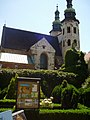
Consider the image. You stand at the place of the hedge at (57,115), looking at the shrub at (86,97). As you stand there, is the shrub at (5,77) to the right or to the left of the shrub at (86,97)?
left

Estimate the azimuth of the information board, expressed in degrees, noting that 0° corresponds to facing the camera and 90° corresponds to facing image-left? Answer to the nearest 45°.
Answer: approximately 0°

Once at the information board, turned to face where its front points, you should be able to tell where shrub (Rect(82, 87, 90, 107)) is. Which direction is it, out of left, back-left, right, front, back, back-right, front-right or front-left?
back-left

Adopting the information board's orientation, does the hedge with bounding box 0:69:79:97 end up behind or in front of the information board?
behind

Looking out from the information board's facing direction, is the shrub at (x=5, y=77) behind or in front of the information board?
behind

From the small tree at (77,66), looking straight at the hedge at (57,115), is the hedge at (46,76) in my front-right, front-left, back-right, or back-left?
front-right

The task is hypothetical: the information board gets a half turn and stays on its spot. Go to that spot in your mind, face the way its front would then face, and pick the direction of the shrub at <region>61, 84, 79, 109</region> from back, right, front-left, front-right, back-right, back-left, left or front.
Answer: front-right
